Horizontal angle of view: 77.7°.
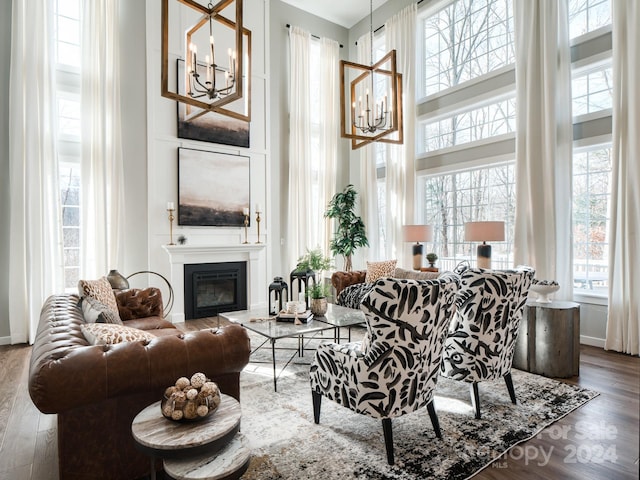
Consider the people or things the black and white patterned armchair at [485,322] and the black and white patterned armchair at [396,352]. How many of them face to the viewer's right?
0

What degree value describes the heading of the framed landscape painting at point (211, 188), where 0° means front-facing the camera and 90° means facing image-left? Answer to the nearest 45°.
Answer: approximately 315°

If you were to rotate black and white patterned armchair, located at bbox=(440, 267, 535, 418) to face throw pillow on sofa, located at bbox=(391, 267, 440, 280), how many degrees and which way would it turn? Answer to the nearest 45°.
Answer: approximately 45° to its right

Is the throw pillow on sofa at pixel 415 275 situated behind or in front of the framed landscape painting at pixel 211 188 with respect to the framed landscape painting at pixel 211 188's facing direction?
in front

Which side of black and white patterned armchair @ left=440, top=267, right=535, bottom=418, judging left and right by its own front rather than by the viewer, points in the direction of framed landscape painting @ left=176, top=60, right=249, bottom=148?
front

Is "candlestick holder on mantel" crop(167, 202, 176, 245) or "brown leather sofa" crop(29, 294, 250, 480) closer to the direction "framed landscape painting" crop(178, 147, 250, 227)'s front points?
the brown leather sofa

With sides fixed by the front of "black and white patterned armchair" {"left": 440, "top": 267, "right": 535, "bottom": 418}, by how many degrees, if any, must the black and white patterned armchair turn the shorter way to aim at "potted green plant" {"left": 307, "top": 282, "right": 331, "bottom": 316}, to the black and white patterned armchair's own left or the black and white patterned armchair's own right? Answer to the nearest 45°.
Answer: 0° — it already faces it

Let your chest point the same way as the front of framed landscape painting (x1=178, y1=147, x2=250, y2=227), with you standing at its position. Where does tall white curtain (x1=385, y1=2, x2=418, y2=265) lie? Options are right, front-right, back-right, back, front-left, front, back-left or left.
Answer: front-left
